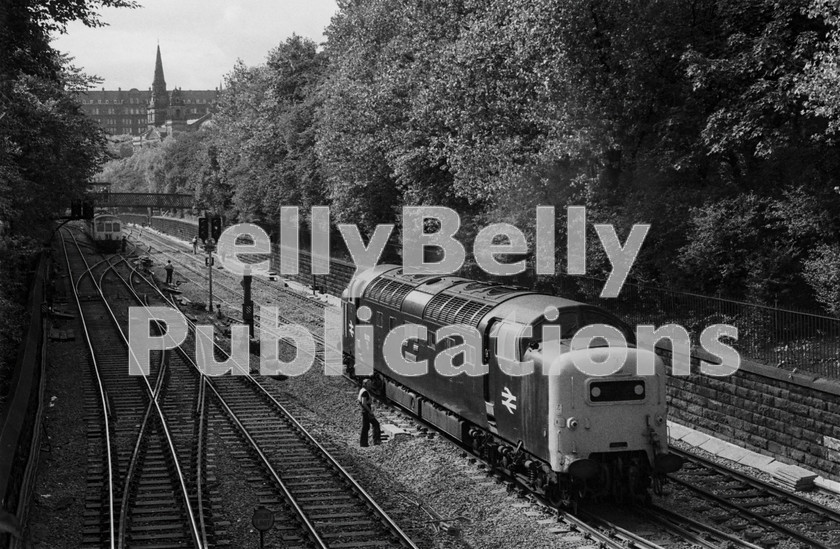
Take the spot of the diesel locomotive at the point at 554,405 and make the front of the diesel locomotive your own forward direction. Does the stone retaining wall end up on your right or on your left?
on your left

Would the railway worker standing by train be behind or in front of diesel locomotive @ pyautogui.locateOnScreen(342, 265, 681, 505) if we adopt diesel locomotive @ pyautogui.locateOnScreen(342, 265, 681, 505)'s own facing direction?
behind

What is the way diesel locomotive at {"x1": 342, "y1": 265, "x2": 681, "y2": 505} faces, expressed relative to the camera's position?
facing the viewer and to the right of the viewer
